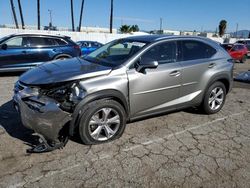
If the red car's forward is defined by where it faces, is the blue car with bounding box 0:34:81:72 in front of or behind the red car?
in front

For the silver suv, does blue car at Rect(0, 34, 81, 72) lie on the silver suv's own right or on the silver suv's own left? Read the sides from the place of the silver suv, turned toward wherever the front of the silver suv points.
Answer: on the silver suv's own right

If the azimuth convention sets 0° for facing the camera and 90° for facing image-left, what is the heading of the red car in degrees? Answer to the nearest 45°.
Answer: approximately 45°

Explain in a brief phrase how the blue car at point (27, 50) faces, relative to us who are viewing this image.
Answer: facing to the left of the viewer

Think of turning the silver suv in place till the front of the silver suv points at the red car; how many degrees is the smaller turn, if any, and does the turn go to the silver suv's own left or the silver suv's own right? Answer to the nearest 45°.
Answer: approximately 180°

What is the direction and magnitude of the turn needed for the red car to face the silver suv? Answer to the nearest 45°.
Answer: approximately 45° to its left

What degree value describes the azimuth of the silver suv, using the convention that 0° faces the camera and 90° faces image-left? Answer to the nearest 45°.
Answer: approximately 45°
